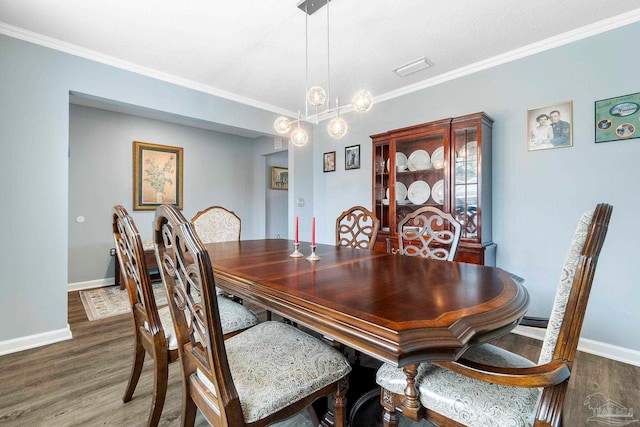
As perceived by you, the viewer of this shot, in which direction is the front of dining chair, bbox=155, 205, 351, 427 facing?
facing away from the viewer and to the right of the viewer

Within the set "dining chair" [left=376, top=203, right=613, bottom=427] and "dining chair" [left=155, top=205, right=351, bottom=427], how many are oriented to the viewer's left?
1

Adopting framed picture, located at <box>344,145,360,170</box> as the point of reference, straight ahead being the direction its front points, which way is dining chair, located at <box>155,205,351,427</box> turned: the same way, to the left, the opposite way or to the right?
the opposite way

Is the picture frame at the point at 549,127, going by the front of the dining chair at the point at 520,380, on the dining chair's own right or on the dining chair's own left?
on the dining chair's own right

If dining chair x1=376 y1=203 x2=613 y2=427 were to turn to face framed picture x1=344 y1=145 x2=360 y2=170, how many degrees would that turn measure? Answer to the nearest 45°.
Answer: approximately 45° to its right

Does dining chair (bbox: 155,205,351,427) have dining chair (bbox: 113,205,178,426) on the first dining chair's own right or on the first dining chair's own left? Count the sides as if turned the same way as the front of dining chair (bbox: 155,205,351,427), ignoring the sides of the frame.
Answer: on the first dining chair's own left

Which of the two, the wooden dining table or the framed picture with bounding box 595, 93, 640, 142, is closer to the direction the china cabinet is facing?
the wooden dining table

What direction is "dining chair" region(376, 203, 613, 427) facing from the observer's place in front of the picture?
facing to the left of the viewer

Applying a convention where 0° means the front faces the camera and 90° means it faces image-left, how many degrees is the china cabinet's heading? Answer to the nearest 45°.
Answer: approximately 45°

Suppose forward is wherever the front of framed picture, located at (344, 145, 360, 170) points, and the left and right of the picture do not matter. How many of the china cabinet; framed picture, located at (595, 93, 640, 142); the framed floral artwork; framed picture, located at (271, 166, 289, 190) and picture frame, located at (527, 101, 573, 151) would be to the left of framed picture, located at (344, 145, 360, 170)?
3

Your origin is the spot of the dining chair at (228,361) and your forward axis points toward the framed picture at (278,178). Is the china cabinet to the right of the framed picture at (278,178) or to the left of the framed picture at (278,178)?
right

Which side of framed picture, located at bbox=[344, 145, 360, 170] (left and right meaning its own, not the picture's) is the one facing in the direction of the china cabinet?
left

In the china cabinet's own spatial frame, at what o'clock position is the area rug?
The area rug is roughly at 1 o'clock from the china cabinet.

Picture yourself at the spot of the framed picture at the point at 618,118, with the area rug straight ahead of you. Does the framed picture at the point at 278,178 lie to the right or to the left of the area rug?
right

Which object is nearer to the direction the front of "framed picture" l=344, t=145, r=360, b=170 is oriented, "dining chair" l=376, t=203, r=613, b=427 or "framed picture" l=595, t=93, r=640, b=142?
the dining chair

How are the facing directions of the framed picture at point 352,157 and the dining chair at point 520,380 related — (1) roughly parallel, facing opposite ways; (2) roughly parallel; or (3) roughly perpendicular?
roughly perpendicular
